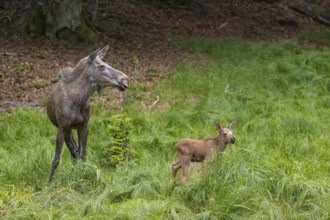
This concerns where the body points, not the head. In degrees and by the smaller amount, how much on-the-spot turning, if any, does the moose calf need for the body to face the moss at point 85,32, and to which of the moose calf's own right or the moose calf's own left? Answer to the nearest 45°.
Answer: approximately 135° to the moose calf's own left

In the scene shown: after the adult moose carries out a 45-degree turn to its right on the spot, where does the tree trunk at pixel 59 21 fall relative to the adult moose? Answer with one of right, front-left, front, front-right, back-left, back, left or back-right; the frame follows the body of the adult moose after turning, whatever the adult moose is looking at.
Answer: back

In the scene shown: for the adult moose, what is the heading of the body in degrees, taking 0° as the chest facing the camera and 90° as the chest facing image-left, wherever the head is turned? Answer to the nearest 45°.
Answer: approximately 315°

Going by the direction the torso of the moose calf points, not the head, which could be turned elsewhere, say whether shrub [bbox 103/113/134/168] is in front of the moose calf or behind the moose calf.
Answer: behind

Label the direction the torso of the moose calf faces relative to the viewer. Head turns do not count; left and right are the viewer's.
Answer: facing to the right of the viewer

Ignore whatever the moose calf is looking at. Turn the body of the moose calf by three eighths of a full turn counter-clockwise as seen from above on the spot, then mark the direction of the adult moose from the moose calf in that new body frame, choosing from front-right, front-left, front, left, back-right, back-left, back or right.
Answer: front-left

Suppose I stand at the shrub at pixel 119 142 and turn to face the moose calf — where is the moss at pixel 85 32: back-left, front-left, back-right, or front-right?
back-left

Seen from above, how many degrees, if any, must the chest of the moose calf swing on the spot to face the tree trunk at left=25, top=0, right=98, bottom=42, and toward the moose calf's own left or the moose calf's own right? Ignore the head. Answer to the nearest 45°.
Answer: approximately 135° to the moose calf's own left

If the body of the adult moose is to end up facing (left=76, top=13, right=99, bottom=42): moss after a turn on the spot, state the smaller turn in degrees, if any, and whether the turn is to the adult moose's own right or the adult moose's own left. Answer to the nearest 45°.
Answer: approximately 135° to the adult moose's own left
